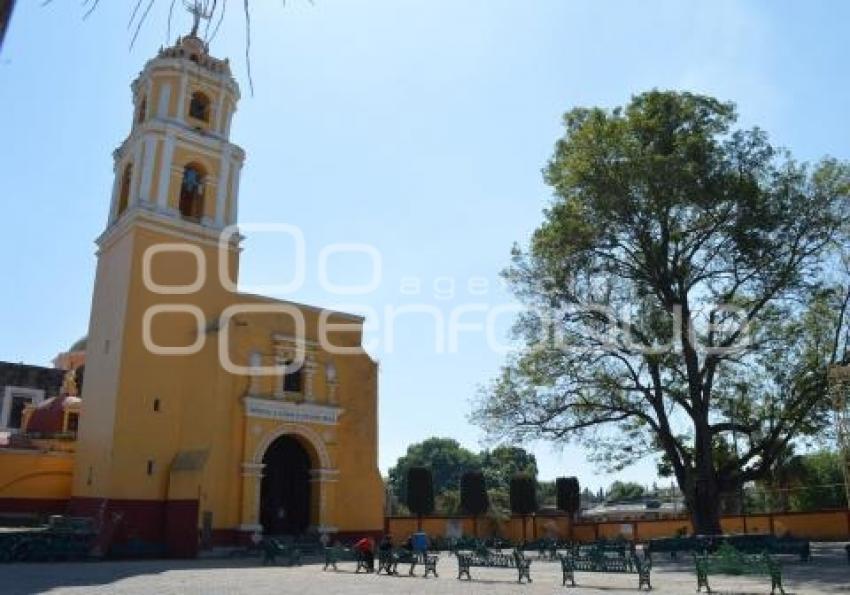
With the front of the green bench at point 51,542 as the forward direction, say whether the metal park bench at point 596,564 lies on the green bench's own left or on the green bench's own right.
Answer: on the green bench's own left

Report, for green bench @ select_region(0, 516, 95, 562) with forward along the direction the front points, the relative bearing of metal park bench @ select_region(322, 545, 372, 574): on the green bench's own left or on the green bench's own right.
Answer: on the green bench's own left

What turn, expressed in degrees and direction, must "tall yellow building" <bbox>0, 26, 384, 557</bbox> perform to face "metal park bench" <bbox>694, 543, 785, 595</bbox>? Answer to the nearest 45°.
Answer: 0° — it already faces it

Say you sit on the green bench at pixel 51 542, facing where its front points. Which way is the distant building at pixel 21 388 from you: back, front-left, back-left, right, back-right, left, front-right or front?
back

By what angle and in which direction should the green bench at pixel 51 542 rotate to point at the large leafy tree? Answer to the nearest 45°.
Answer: approximately 90° to its left
